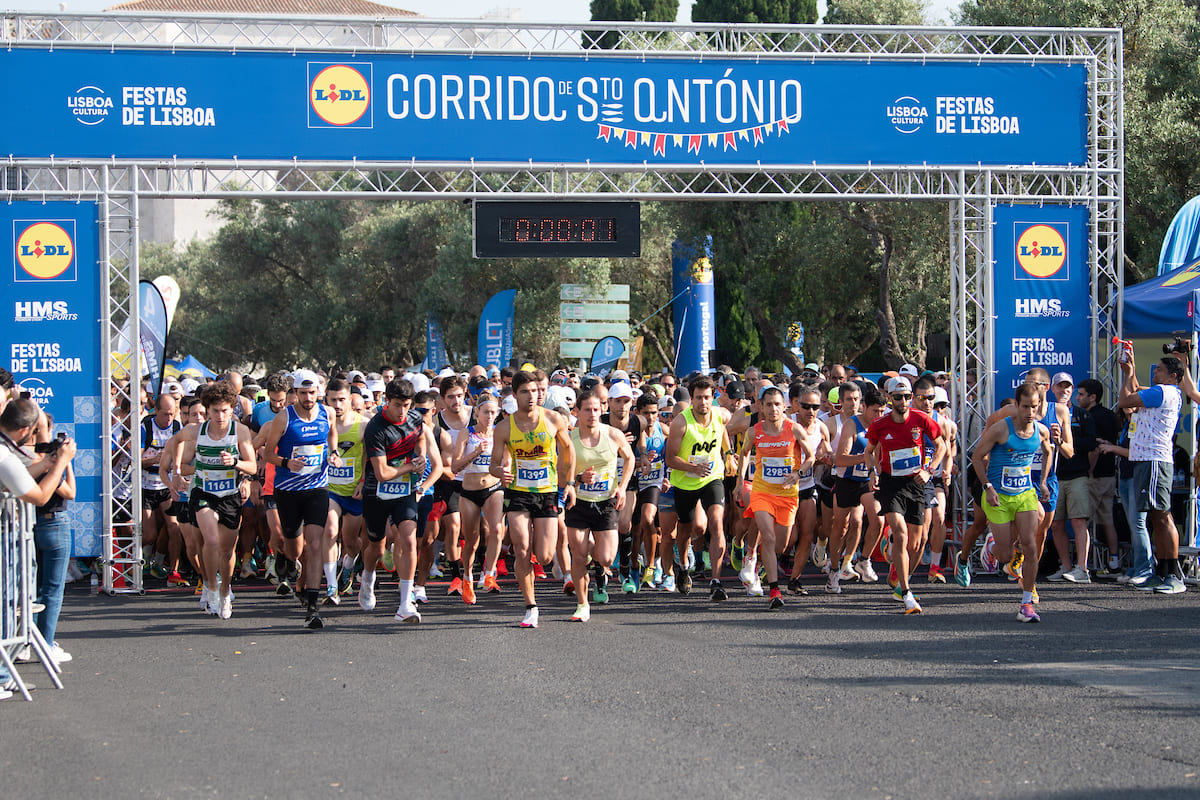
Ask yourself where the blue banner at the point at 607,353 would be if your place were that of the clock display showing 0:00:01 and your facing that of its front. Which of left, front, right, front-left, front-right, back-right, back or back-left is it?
back

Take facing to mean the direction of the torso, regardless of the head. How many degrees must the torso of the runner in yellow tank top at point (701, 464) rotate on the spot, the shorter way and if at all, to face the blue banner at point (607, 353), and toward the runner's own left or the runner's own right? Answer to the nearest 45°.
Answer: approximately 180°

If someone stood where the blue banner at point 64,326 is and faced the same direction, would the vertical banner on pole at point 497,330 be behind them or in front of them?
behind

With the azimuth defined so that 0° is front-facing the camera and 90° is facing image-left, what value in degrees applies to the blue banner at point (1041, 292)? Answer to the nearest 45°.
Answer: approximately 0°

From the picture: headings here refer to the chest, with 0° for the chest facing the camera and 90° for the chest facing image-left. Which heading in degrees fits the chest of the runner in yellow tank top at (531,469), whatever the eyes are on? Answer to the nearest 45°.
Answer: approximately 0°

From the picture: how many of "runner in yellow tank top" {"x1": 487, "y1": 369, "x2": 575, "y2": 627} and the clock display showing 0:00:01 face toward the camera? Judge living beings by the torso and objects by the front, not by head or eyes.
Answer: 2

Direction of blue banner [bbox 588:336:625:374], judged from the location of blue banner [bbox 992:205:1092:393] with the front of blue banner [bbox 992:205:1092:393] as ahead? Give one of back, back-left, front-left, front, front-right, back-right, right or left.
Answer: back-right
